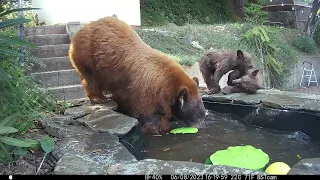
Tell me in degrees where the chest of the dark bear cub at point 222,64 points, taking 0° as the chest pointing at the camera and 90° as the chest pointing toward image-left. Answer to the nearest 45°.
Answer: approximately 270°

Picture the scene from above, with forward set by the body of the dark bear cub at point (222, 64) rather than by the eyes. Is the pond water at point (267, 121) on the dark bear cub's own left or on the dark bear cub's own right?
on the dark bear cub's own right

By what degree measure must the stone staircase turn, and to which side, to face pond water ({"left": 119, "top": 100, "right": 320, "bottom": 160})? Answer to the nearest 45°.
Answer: approximately 45° to its left

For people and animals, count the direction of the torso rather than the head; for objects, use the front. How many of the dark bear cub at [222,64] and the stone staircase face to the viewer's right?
1

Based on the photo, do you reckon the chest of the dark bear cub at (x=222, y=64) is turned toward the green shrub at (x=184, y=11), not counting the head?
no

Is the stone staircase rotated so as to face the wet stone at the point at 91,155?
yes

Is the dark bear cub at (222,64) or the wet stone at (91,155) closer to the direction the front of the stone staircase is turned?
the wet stone

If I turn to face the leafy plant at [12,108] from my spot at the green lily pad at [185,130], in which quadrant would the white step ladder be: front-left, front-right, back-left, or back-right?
back-right

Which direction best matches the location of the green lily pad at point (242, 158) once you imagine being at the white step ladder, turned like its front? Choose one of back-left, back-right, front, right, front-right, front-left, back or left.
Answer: front-right

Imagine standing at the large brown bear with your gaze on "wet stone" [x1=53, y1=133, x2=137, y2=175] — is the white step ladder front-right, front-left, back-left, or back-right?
back-left

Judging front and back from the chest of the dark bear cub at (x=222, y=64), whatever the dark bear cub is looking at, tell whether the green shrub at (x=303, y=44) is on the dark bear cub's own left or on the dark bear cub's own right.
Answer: on the dark bear cub's own left

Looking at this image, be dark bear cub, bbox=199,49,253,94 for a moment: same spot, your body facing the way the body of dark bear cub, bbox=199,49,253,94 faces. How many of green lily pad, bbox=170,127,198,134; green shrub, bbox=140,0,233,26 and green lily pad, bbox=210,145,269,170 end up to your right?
2

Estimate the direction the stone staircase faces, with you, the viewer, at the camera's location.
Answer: facing the viewer

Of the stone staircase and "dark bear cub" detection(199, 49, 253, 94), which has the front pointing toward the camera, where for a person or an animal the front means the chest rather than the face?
the stone staircase

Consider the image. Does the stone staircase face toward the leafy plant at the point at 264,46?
no
